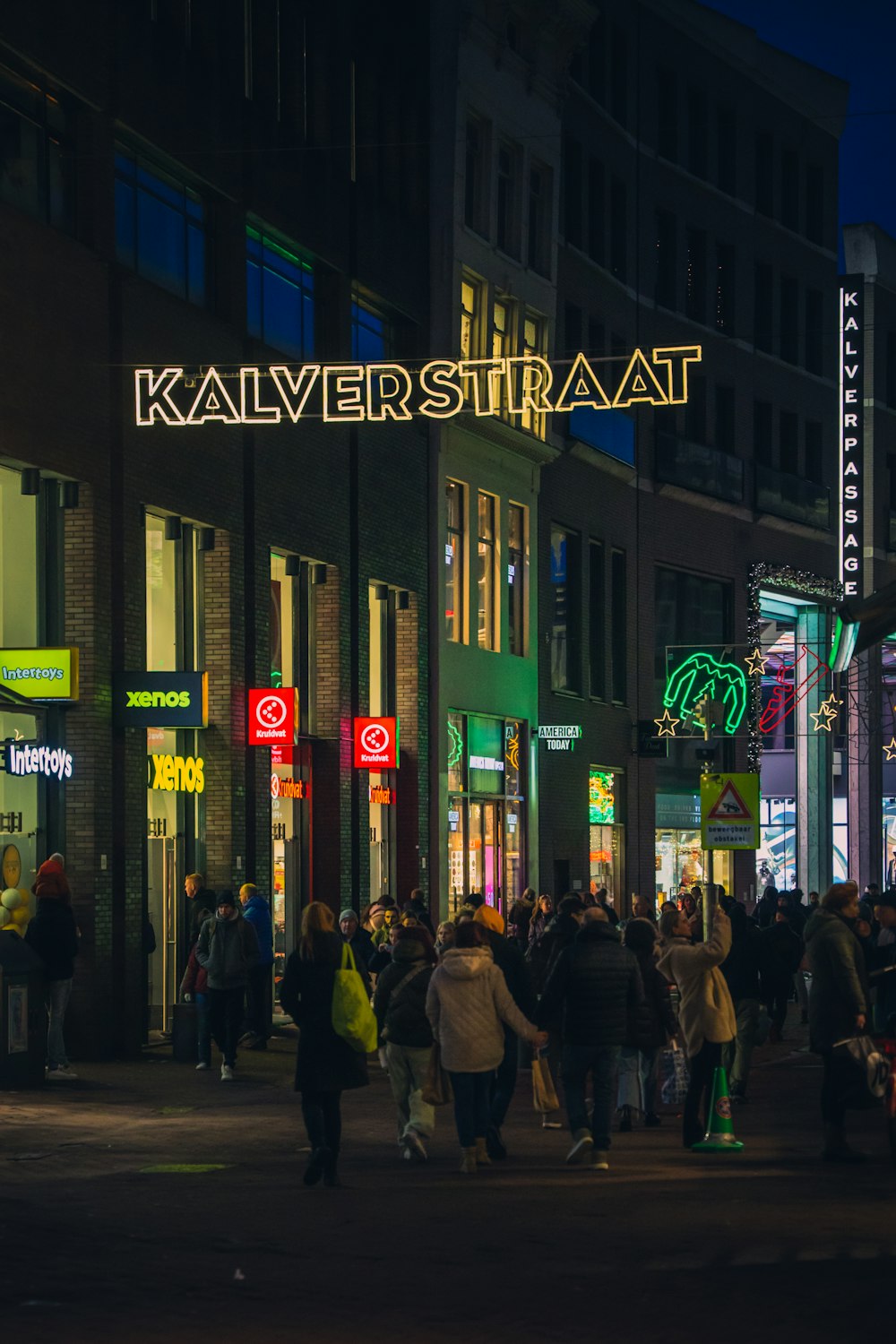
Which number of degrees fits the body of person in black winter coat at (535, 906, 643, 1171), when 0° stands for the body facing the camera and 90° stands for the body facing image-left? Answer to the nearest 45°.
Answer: approximately 180°

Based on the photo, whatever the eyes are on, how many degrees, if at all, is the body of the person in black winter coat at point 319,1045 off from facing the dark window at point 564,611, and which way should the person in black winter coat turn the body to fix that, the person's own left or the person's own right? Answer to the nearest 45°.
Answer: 0° — they already face it

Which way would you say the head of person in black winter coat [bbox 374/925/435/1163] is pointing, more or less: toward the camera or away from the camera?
away from the camera

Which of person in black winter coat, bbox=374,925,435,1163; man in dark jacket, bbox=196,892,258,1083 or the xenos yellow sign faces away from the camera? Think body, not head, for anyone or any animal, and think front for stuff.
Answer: the person in black winter coat

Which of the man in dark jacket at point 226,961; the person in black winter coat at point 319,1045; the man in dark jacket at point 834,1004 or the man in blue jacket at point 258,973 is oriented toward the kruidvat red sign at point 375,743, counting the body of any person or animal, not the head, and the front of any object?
the person in black winter coat

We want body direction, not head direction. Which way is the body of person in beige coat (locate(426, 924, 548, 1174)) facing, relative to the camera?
away from the camera

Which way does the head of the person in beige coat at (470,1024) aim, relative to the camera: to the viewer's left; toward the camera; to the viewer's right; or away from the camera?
away from the camera

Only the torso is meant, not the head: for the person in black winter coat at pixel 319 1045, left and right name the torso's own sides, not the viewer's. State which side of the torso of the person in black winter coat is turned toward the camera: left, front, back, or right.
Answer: back

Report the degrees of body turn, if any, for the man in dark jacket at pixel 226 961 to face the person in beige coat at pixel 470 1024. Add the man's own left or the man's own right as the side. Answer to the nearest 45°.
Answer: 0° — they already face them

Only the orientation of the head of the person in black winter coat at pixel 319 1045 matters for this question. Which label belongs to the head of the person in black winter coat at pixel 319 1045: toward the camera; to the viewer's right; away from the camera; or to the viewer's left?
away from the camera

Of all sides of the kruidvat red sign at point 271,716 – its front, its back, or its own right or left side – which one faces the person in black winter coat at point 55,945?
front

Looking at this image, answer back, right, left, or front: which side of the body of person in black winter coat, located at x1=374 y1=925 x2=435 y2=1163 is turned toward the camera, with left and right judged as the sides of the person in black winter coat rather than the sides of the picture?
back
